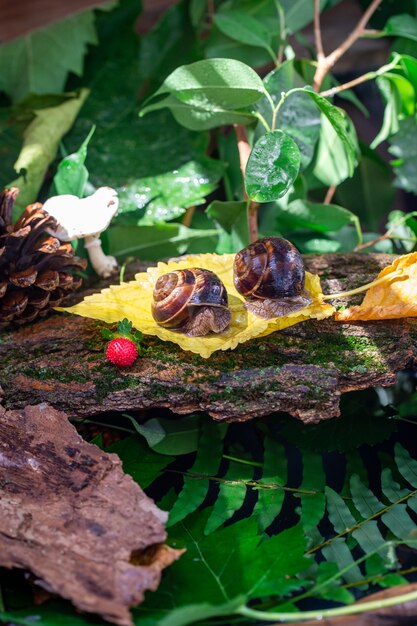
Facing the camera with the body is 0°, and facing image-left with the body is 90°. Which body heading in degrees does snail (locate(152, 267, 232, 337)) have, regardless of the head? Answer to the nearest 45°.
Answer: approximately 315°

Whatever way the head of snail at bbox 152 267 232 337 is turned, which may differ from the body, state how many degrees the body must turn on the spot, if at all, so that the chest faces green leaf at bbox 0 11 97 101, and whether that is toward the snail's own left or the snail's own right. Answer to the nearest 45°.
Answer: approximately 135° to the snail's own left
